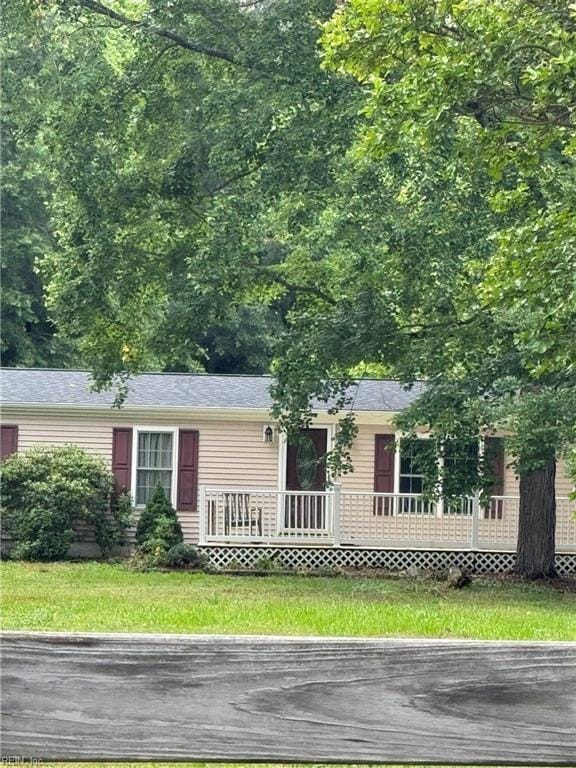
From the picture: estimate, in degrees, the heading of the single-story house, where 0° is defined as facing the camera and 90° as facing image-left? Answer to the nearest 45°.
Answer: approximately 0°

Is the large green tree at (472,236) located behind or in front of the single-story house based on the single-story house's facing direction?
in front

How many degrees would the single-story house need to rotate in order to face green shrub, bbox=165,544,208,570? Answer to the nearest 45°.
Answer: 0° — it already faces it
